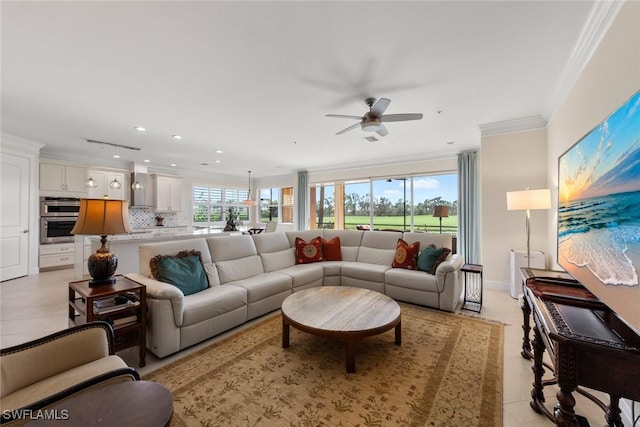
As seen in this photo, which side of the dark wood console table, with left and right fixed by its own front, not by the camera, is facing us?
left

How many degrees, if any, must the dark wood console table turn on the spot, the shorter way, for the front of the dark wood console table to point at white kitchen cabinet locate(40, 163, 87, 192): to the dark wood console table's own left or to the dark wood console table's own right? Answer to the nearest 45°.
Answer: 0° — it already faces it

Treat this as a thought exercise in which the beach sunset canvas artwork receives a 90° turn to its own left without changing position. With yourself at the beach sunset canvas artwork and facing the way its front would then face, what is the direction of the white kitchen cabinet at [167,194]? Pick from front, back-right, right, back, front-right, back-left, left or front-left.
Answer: right

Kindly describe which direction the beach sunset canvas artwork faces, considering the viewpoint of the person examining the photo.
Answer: facing to the left of the viewer

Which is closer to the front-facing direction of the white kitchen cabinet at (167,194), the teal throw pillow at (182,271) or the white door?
the teal throw pillow
